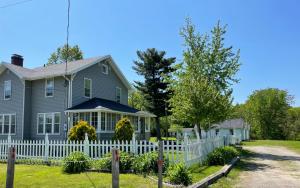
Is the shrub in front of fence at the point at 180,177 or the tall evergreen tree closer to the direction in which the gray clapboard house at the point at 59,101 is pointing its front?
the shrub in front of fence

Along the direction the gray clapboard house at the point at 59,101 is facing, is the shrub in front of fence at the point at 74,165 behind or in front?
in front

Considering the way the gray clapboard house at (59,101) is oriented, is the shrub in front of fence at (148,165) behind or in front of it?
in front

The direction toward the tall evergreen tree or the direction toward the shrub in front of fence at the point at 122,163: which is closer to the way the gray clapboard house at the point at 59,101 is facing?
the shrub in front of fence

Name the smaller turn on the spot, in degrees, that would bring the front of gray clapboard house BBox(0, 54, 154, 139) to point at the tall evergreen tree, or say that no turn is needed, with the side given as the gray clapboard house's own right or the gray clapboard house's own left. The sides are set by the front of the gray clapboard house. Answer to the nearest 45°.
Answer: approximately 90° to the gray clapboard house's own left

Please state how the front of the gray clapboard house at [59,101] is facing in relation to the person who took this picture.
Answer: facing the viewer and to the right of the viewer

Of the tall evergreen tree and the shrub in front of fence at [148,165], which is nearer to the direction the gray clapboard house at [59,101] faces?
the shrub in front of fence

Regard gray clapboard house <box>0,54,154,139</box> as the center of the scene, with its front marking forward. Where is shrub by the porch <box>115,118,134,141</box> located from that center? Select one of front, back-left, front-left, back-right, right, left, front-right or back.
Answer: front
